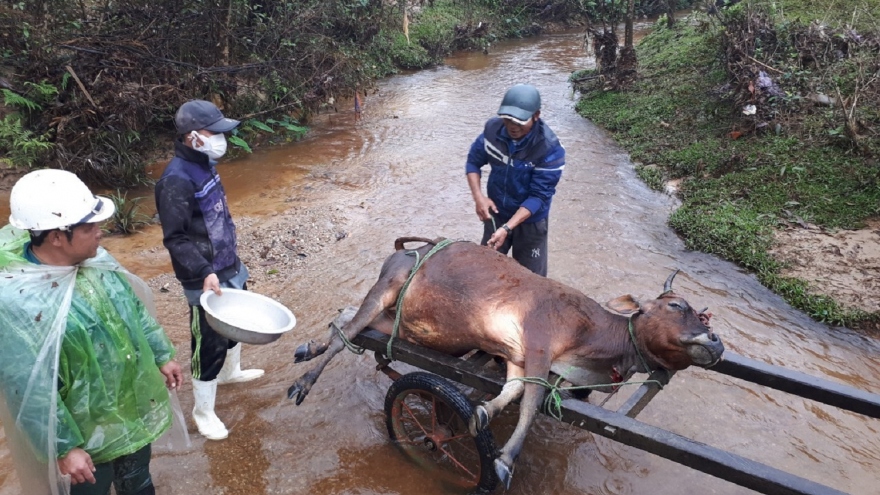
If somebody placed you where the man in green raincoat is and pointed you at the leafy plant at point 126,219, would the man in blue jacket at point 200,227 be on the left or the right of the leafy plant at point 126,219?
right

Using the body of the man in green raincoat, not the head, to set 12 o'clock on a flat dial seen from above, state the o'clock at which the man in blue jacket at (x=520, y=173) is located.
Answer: The man in blue jacket is roughly at 10 o'clock from the man in green raincoat.

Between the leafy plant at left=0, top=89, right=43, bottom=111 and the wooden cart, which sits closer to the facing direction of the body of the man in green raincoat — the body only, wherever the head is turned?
the wooden cart

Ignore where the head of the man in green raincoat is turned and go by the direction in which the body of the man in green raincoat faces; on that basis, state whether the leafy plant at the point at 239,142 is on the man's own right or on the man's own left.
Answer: on the man's own left

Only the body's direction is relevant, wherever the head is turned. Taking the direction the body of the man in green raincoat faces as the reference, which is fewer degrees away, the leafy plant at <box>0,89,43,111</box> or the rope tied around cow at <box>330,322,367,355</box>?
the rope tied around cow

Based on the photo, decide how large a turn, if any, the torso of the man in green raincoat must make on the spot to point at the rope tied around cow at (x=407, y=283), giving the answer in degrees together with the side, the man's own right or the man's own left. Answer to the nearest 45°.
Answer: approximately 45° to the man's own left

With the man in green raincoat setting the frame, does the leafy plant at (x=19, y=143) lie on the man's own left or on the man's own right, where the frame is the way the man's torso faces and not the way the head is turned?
on the man's own left

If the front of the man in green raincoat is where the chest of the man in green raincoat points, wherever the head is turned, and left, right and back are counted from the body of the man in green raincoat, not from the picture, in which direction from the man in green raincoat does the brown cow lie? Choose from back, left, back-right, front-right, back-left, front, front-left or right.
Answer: front-left

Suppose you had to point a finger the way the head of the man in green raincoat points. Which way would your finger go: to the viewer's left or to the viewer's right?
to the viewer's right

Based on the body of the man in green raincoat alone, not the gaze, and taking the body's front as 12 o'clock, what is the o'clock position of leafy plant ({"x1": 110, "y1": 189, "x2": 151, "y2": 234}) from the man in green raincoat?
The leafy plant is roughly at 8 o'clock from the man in green raincoat.

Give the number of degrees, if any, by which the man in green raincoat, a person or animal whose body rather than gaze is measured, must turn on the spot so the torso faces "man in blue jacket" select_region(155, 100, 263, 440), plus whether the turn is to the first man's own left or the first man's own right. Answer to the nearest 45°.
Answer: approximately 90° to the first man's own left

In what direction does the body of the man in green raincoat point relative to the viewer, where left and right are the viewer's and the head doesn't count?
facing the viewer and to the right of the viewer

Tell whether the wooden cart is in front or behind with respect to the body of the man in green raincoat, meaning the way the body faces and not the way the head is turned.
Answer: in front
